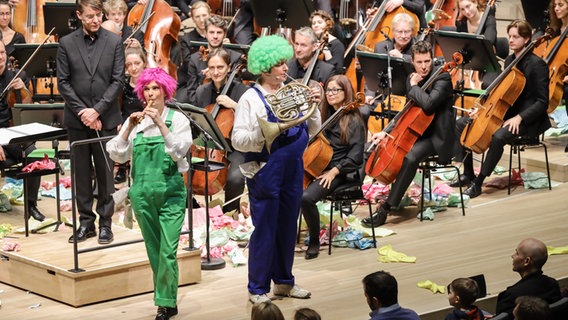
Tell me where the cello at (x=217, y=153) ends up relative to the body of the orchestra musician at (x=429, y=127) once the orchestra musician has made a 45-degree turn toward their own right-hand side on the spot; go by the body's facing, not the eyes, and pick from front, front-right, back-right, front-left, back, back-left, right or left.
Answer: front

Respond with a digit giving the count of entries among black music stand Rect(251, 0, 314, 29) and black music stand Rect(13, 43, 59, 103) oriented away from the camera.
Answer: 2

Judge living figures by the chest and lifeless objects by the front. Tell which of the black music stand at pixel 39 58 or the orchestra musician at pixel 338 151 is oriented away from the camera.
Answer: the black music stand

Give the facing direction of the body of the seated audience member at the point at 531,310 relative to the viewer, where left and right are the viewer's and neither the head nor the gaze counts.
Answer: facing away from the viewer and to the left of the viewer

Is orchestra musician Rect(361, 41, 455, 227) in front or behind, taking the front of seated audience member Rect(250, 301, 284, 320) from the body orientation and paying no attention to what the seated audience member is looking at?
in front

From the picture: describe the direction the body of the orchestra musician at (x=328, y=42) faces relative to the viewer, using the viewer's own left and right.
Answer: facing the viewer and to the left of the viewer

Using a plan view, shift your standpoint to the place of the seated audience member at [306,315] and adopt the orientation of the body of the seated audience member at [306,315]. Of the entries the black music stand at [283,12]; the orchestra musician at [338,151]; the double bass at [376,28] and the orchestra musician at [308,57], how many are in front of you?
4

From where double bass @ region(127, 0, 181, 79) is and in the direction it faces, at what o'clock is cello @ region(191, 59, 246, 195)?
cello @ region(191, 59, 246, 195) is roughly at 10 o'clock from double bass @ region(127, 0, 181, 79).

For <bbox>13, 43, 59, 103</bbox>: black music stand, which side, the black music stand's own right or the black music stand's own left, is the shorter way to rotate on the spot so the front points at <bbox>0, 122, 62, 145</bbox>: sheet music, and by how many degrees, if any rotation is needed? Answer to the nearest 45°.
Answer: approximately 180°

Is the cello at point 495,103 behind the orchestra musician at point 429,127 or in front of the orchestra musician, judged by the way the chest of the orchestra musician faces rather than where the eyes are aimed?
behind

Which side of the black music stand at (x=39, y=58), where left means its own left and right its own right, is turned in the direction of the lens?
back

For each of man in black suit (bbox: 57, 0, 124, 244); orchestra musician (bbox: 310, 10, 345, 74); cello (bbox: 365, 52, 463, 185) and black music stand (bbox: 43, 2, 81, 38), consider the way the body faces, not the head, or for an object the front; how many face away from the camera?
1

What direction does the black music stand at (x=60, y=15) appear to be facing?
away from the camera
